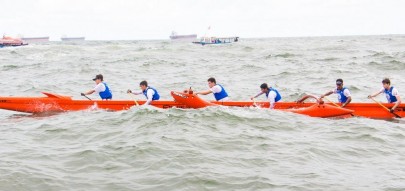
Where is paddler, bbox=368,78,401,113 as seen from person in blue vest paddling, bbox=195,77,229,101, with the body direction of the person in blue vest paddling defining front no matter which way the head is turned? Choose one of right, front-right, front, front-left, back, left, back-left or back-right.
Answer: back

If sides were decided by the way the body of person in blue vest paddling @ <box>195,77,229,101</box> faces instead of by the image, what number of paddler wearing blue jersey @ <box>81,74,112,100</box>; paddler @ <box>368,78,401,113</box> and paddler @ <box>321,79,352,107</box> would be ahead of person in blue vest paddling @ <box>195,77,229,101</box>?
1

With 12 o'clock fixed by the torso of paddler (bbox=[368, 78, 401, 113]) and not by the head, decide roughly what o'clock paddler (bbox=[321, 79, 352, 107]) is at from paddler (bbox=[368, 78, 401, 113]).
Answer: paddler (bbox=[321, 79, 352, 107]) is roughly at 1 o'clock from paddler (bbox=[368, 78, 401, 113]).

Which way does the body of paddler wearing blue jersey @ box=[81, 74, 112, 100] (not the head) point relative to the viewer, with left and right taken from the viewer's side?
facing to the left of the viewer

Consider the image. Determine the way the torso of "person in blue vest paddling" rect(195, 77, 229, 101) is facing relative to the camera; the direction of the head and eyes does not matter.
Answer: to the viewer's left
